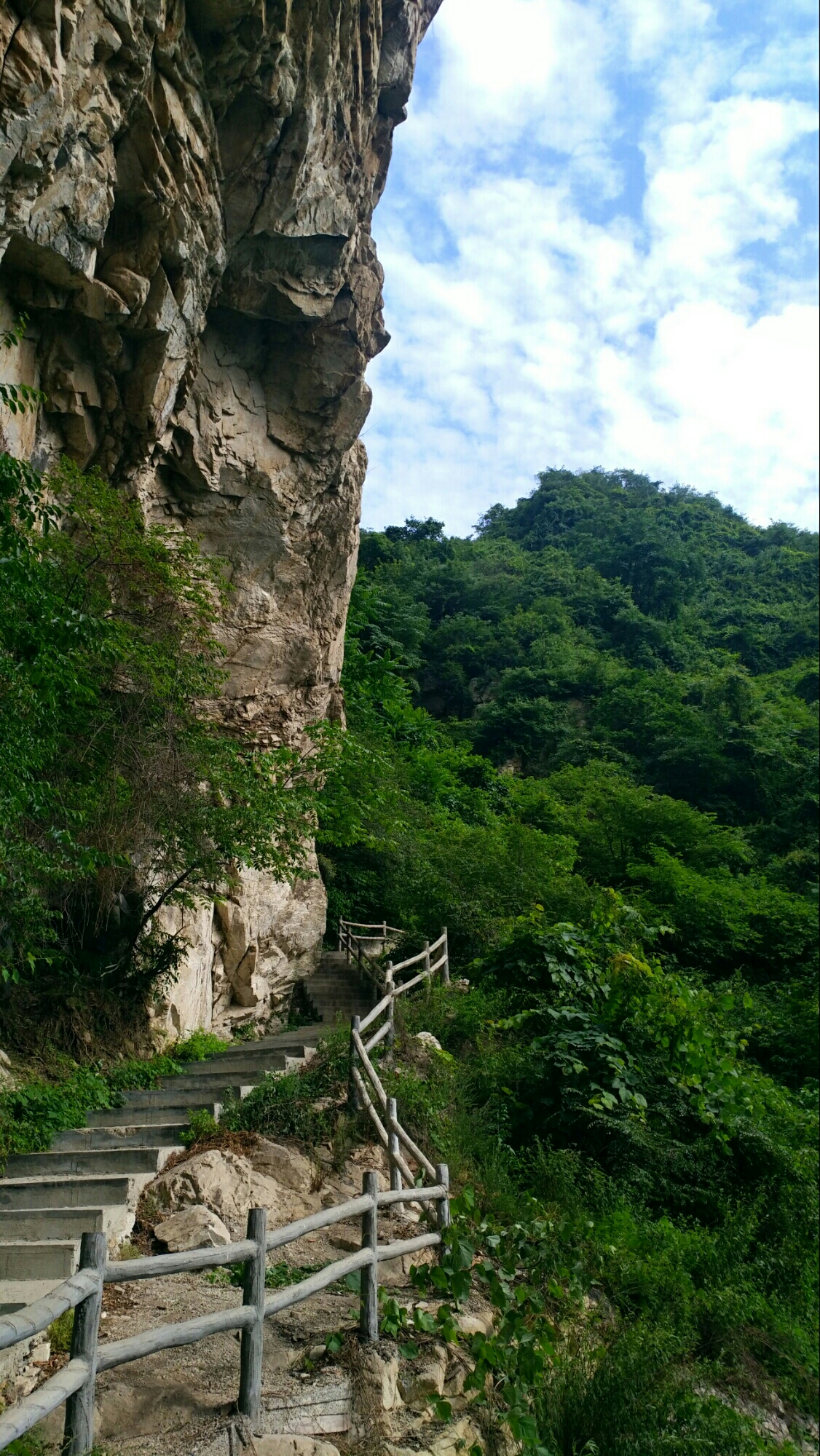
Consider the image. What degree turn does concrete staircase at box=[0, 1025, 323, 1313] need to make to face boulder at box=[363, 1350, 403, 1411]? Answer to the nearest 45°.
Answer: approximately 90° to its left

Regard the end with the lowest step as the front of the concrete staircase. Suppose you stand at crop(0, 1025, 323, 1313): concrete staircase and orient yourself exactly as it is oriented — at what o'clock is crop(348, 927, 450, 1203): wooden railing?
The wooden railing is roughly at 7 o'clock from the concrete staircase.

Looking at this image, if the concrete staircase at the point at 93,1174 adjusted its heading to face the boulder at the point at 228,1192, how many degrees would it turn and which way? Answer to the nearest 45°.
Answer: approximately 90° to its left

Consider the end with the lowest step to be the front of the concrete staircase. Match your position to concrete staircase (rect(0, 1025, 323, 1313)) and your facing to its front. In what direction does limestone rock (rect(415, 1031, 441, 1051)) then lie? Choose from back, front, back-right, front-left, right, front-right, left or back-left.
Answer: back

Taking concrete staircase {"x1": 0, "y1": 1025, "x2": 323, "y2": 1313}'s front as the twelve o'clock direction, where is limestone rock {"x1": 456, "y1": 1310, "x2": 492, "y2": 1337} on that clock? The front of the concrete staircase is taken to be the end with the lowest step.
The limestone rock is roughly at 9 o'clock from the concrete staircase.

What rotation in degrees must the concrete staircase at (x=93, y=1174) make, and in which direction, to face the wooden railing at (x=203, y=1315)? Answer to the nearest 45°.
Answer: approximately 45° to its left

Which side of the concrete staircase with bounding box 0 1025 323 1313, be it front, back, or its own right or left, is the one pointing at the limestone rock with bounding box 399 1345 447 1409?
left

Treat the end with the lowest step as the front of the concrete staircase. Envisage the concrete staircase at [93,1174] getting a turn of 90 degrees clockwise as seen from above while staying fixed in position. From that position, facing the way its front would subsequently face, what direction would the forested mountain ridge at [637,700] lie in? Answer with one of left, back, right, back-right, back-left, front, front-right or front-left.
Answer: right

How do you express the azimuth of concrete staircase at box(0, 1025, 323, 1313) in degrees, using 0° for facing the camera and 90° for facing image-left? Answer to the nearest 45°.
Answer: approximately 45°

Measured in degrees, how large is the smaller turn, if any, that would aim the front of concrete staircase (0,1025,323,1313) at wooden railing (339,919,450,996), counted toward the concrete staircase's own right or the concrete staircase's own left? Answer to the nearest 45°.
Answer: approximately 180°
